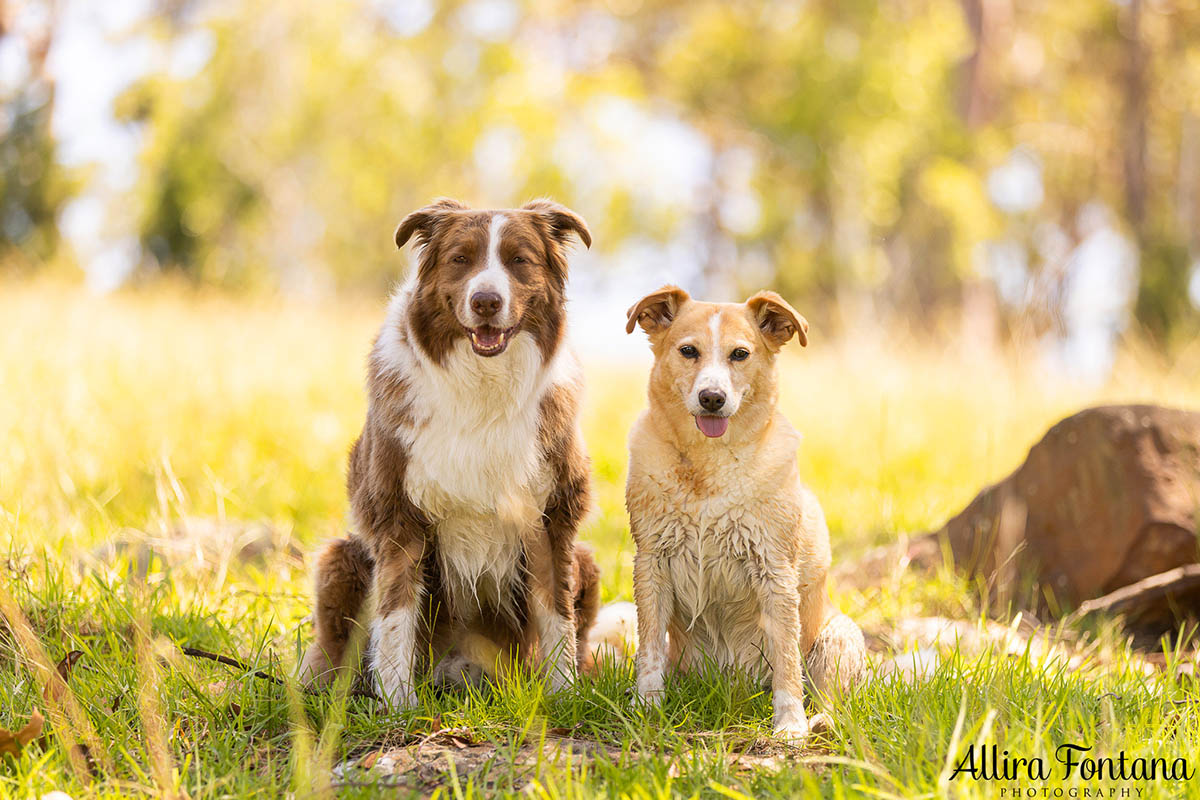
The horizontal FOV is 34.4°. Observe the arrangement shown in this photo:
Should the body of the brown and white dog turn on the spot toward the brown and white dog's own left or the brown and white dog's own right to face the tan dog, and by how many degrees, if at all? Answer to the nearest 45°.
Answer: approximately 90° to the brown and white dog's own left

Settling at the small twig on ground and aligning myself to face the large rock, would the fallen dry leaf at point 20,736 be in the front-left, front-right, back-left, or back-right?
back-right

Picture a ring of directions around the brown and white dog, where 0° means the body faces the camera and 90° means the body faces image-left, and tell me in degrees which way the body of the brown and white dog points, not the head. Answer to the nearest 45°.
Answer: approximately 0°
